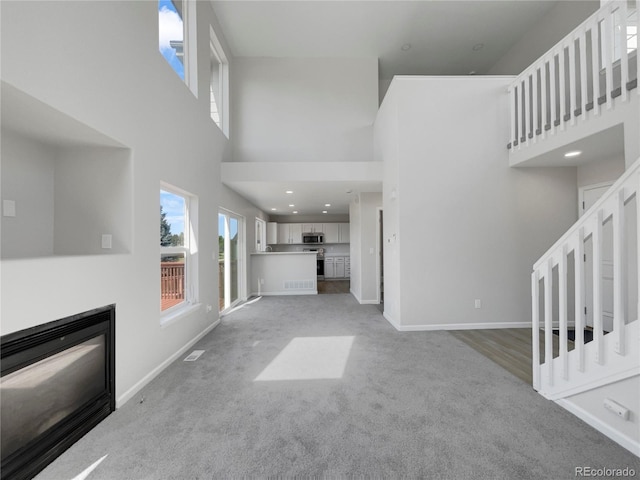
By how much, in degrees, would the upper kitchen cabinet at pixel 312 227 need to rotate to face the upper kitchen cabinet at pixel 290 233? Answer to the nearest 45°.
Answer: approximately 90° to its right

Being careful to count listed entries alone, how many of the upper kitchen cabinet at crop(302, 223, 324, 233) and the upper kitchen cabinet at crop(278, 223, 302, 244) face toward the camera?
2

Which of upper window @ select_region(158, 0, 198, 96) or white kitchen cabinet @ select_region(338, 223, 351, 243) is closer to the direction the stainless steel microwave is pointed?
the upper window

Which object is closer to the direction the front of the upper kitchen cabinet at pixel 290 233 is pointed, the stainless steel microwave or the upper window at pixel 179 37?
the upper window

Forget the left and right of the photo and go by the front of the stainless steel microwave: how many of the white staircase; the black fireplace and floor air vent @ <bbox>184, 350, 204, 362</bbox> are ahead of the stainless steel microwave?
3

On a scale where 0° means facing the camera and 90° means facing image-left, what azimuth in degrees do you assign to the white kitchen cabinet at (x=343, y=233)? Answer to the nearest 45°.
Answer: approximately 0°

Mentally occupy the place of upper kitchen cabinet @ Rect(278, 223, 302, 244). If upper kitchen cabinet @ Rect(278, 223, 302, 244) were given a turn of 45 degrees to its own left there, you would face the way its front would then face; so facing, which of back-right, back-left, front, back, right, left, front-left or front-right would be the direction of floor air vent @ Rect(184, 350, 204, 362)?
front-right

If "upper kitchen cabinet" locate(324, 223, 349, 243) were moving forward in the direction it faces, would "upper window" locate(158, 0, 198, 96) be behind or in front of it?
in front

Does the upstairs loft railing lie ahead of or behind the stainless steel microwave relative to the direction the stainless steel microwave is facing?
ahead

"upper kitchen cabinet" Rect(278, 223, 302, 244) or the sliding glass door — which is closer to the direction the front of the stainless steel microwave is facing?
the sliding glass door

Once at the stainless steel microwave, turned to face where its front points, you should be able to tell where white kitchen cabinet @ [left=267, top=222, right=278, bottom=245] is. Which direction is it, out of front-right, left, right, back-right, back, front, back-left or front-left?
right

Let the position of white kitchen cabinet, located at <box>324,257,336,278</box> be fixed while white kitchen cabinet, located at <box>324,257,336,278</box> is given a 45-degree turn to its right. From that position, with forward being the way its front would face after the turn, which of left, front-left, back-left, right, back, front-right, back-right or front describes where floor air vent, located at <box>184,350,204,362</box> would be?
front-left

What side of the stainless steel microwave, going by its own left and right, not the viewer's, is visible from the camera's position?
front
